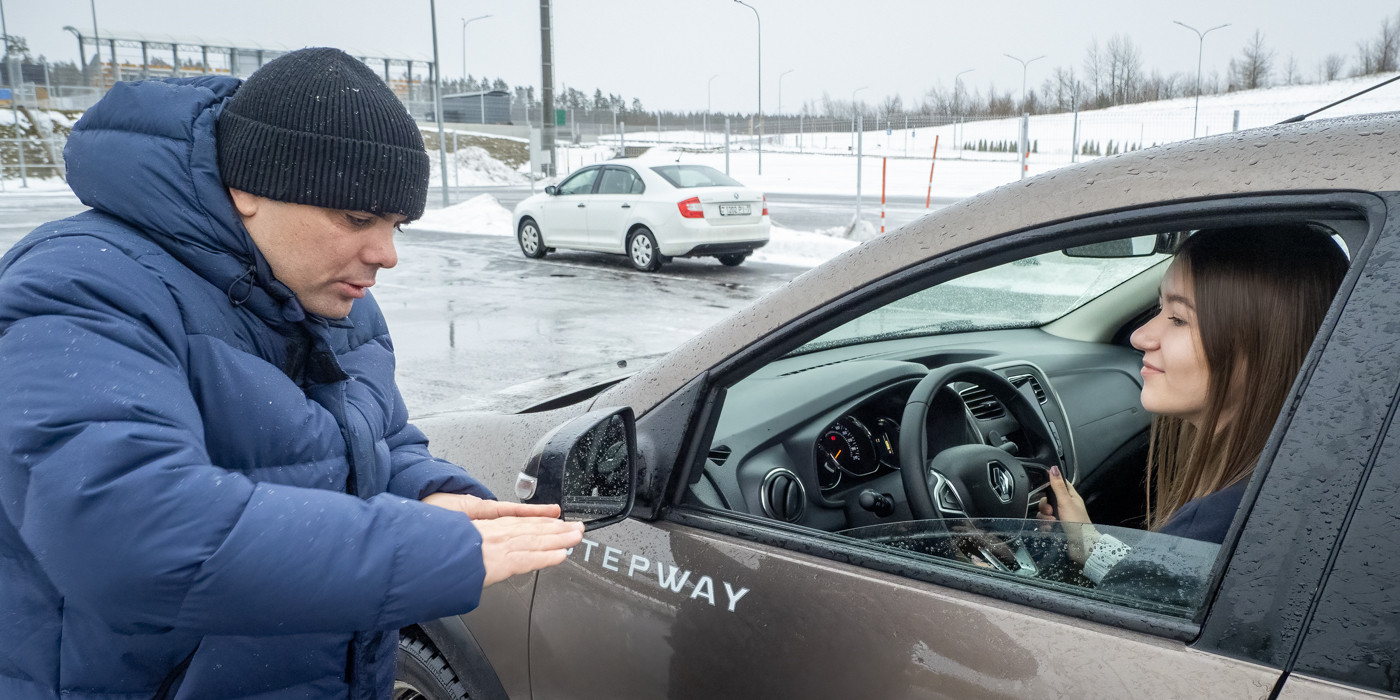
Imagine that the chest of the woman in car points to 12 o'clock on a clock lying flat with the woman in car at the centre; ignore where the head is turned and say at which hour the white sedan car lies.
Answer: The white sedan car is roughly at 2 o'clock from the woman in car.

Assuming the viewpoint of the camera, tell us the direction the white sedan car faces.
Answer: facing away from the viewer and to the left of the viewer

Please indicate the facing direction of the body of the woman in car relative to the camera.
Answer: to the viewer's left

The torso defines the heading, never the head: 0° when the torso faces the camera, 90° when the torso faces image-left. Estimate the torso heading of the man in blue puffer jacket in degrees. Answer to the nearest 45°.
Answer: approximately 315°

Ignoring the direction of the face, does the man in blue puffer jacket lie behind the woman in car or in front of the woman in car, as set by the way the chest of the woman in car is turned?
in front

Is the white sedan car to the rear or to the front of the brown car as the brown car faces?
to the front

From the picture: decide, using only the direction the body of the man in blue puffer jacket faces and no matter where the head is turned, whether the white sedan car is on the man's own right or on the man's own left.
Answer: on the man's own left

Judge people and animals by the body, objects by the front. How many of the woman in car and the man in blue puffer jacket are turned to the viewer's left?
1

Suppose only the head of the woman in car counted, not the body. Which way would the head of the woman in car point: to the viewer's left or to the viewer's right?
to the viewer's left

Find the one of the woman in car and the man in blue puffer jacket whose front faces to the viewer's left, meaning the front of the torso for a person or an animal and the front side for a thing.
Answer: the woman in car

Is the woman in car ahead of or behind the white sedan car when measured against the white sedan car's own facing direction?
behind
